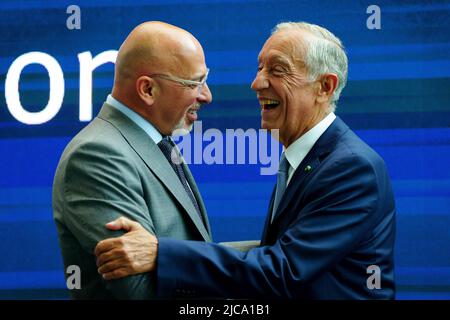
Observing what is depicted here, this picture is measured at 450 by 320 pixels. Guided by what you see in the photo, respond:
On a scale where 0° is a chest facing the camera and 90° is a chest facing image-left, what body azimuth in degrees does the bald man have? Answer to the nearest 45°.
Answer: approximately 270°

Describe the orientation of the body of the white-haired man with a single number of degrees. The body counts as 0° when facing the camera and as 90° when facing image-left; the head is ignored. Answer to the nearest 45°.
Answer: approximately 90°

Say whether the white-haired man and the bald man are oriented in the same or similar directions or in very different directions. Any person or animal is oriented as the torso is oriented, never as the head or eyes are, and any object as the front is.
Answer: very different directions

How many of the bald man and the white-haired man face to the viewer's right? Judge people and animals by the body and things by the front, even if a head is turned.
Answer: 1

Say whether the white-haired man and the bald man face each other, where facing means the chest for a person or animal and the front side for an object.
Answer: yes

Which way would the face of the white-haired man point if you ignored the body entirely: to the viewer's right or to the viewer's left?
to the viewer's left

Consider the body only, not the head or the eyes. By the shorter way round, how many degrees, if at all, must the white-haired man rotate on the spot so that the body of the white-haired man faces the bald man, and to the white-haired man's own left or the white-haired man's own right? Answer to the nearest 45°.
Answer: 0° — they already face them

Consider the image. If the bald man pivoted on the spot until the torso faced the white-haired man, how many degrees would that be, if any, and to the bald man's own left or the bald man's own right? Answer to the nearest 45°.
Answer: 0° — they already face them

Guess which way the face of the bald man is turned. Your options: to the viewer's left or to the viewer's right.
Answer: to the viewer's right
